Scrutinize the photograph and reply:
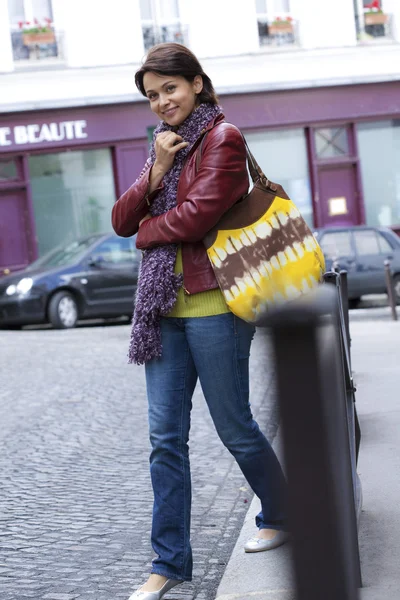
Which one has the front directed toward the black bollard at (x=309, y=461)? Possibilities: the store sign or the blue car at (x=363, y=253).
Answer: the store sign

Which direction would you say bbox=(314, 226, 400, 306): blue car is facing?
to the viewer's left

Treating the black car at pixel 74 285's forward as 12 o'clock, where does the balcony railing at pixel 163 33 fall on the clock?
The balcony railing is roughly at 5 o'clock from the black car.

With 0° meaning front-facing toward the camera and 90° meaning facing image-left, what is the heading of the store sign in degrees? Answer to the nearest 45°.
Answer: approximately 0°

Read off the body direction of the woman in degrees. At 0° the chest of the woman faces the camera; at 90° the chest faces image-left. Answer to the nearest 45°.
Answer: approximately 45°

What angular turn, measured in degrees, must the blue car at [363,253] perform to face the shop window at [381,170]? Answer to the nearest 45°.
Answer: approximately 90° to its right

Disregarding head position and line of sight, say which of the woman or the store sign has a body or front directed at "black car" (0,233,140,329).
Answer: the store sign

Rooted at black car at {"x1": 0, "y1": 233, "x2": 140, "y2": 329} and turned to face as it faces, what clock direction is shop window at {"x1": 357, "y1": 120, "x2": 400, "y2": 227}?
The shop window is roughly at 6 o'clock from the black car.
